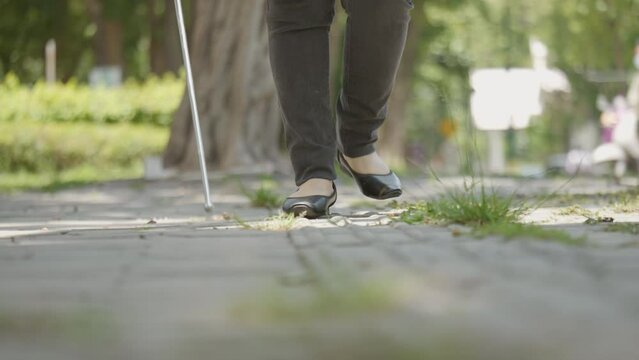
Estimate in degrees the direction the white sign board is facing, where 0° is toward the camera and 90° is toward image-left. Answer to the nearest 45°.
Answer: approximately 0°

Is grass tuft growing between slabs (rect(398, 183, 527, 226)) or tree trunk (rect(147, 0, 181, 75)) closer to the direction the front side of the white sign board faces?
the grass tuft growing between slabs

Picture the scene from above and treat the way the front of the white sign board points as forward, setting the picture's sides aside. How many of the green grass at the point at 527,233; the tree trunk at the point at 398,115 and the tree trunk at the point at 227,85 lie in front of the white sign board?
3

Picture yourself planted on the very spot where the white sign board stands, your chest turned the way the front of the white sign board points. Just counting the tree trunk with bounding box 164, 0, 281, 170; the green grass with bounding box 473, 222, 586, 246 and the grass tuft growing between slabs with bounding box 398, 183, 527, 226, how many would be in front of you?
3

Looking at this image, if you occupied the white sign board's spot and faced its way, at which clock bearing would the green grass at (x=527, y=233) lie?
The green grass is roughly at 12 o'clock from the white sign board.

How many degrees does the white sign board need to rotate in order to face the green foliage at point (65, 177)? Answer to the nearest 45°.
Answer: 0° — it already faces it

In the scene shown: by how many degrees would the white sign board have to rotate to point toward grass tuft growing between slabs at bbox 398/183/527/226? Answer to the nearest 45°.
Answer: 0° — it already faces it
